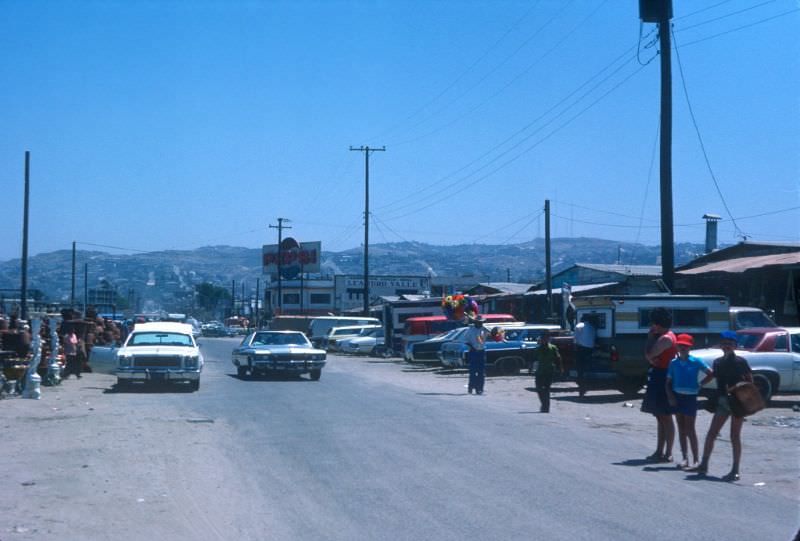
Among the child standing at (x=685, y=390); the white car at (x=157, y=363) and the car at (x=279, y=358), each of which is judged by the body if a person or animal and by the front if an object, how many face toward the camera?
3

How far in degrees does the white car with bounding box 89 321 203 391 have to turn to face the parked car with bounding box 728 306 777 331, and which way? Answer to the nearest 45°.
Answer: approximately 90° to its left

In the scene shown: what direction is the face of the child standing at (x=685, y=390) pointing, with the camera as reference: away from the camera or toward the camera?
toward the camera

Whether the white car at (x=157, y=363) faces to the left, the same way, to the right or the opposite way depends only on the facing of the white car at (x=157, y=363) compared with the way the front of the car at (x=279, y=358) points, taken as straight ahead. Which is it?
the same way

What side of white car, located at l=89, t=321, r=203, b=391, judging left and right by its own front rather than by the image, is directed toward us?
front

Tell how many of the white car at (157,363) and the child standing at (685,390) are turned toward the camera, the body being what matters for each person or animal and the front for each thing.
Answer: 2

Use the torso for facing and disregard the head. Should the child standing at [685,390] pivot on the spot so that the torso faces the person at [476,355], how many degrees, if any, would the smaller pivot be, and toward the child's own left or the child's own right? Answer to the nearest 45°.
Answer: approximately 135° to the child's own right

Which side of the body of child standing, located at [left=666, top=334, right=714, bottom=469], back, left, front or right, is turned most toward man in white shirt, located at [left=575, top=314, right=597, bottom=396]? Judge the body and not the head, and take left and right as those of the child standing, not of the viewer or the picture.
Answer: back

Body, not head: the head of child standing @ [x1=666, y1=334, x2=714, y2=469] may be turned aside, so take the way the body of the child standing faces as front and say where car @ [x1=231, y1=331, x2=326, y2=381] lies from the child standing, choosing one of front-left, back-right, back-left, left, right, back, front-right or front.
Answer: back-right

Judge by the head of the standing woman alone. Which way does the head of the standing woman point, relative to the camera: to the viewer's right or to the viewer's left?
to the viewer's left

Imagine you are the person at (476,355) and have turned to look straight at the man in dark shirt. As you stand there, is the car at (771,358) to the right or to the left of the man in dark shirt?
left

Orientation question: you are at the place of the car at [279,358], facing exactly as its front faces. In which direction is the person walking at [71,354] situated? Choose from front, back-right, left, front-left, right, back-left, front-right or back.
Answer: right

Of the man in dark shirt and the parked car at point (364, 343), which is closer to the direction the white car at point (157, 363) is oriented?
the man in dark shirt

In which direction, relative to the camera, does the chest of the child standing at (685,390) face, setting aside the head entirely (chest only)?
toward the camera

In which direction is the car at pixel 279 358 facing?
toward the camera
